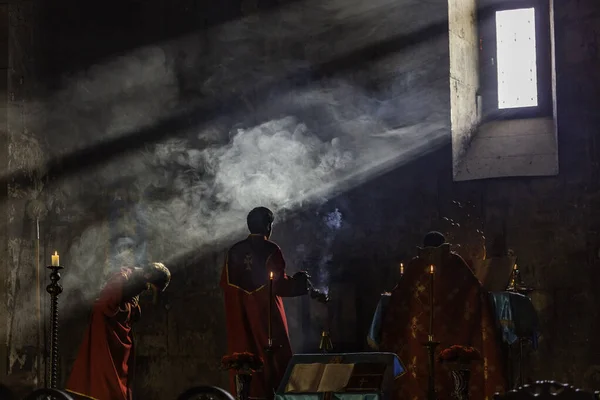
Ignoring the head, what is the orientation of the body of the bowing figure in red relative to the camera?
to the viewer's right

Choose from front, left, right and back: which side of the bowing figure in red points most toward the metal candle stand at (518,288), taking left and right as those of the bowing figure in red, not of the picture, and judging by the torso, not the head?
front

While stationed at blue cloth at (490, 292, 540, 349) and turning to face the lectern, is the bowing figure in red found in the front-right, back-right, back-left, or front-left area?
front-right

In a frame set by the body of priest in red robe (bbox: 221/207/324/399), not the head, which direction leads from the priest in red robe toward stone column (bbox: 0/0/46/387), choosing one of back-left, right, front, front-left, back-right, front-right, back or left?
left

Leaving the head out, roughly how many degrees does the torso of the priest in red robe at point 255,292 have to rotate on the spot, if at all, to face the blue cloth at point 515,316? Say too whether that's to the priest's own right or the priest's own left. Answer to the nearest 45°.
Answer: approximately 45° to the priest's own right

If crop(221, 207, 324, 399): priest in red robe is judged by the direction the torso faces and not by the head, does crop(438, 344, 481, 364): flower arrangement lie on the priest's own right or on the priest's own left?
on the priest's own right

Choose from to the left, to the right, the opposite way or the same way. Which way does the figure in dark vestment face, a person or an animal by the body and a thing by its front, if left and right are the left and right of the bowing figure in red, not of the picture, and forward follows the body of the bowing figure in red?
to the left

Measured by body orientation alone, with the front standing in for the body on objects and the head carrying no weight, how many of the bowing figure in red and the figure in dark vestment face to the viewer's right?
1

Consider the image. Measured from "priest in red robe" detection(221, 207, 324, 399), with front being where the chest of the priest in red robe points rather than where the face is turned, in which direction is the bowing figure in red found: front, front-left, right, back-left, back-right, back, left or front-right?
back-left

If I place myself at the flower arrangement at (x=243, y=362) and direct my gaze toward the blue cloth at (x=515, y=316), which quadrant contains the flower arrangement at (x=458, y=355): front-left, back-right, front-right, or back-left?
front-right

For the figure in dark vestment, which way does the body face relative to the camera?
away from the camera

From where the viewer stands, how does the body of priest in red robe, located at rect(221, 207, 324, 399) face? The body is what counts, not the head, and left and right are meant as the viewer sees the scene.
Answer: facing away from the viewer and to the right of the viewer

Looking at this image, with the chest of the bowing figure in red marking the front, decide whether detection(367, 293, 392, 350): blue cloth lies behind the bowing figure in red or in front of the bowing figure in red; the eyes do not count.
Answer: in front

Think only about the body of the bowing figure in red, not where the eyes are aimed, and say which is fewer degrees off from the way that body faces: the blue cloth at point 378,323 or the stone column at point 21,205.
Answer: the blue cloth

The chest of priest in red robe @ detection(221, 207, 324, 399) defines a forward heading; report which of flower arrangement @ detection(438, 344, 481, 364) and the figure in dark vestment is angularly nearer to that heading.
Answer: the figure in dark vestment
